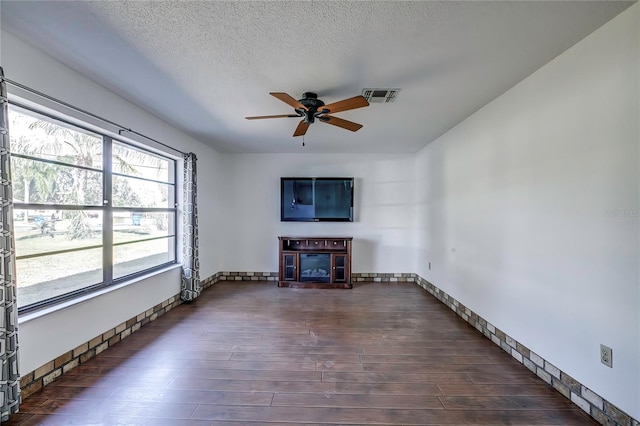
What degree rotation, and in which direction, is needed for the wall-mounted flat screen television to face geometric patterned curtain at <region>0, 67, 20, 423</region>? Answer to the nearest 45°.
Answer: approximately 45° to its right

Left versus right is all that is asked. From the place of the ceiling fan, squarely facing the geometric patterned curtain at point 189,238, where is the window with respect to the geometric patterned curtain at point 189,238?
left

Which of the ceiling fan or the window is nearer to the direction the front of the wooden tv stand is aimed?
the ceiling fan

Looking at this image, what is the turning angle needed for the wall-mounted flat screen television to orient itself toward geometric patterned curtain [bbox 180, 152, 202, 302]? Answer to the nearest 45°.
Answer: approximately 45° to its right

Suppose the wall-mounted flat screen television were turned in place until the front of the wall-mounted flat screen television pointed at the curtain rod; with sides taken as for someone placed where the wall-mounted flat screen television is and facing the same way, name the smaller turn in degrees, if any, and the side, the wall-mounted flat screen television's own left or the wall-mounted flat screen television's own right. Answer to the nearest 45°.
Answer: approximately 45° to the wall-mounted flat screen television's own right

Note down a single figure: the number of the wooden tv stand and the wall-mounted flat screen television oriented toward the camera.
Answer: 2

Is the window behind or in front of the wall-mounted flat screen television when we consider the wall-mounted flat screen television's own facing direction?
in front

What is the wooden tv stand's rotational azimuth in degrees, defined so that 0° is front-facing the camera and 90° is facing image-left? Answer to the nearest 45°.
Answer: approximately 0°

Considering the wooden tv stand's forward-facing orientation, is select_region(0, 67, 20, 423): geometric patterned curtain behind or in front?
in front
